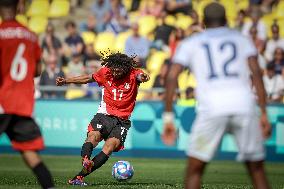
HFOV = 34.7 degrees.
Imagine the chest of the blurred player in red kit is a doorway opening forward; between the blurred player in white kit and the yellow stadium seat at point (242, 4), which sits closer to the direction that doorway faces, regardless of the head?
the yellow stadium seat

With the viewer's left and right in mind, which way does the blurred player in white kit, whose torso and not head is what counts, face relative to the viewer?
facing away from the viewer

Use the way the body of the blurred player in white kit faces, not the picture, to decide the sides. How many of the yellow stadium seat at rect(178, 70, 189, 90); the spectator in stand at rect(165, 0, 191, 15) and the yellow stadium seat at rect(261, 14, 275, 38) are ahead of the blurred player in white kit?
3

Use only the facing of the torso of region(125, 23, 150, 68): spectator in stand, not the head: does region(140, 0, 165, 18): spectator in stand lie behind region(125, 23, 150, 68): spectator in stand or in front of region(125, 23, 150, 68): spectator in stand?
behind

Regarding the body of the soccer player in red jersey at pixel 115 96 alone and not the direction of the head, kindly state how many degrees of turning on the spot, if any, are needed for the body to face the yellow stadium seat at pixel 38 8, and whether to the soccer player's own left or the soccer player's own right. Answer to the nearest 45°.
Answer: approximately 180°

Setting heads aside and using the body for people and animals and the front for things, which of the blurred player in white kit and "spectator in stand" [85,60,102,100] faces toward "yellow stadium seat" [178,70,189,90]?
the blurred player in white kit

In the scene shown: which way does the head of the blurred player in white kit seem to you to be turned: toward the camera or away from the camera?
away from the camera

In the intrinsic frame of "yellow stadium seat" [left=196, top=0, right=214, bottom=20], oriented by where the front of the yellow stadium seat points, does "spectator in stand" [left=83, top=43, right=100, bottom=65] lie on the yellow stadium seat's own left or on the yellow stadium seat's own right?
on the yellow stadium seat's own right

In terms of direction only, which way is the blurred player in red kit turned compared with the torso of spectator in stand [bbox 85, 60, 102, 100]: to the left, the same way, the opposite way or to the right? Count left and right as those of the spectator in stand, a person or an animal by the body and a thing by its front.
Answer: the opposite way
